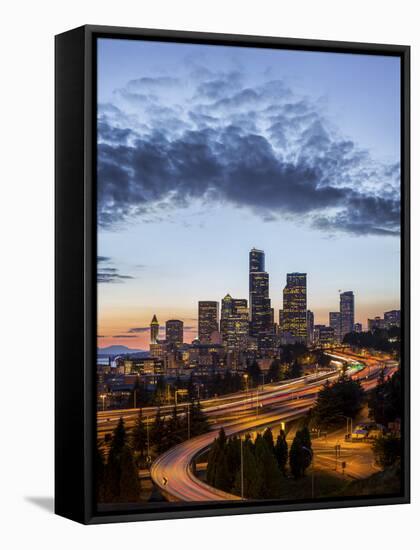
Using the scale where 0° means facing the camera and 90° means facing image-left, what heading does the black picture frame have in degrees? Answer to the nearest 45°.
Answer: approximately 315°
